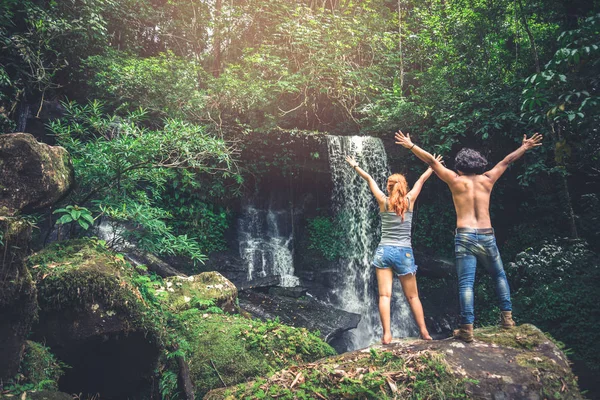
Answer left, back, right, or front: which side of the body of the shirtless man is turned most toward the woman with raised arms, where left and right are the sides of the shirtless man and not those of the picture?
left

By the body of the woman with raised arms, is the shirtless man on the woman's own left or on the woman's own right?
on the woman's own right

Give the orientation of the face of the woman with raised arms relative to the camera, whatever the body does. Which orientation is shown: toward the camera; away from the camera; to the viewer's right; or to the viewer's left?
away from the camera

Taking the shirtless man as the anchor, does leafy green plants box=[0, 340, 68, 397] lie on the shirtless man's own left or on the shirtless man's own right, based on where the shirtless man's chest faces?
on the shirtless man's own left

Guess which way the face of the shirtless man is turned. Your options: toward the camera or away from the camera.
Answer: away from the camera

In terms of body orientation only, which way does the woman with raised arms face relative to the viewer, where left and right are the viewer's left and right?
facing away from the viewer

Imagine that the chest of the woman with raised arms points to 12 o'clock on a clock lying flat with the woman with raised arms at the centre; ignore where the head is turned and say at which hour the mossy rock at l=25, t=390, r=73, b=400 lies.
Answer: The mossy rock is roughly at 8 o'clock from the woman with raised arms.

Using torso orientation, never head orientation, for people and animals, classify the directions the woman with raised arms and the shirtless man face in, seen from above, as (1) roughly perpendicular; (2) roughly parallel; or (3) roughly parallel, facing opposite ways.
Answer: roughly parallel

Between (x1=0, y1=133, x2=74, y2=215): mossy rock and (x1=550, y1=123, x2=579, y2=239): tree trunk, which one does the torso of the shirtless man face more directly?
the tree trunk

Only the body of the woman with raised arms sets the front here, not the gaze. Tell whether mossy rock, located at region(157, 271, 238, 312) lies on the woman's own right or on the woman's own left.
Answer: on the woman's own left

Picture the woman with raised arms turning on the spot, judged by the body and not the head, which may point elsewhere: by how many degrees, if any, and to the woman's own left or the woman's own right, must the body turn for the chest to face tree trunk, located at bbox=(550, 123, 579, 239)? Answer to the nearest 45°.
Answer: approximately 45° to the woman's own right

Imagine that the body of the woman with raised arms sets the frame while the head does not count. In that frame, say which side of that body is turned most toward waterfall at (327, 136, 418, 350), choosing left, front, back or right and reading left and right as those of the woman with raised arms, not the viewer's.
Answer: front

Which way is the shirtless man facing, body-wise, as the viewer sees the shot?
away from the camera

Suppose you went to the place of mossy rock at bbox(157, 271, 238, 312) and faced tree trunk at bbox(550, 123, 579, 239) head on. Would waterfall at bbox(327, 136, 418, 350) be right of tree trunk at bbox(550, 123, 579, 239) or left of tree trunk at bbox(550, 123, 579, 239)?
left

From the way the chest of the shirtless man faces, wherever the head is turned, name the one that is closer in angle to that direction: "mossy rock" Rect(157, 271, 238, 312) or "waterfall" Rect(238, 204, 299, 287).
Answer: the waterfall

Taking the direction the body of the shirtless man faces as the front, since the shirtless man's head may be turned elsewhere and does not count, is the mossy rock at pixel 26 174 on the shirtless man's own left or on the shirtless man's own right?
on the shirtless man's own left

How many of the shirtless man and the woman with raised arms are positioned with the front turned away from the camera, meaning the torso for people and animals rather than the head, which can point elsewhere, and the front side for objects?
2
